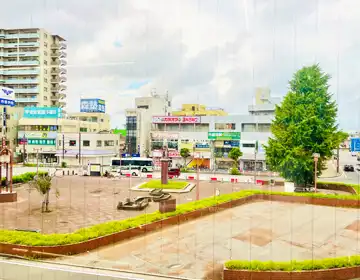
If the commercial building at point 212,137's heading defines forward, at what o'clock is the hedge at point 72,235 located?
The hedge is roughly at 12 o'clock from the commercial building.

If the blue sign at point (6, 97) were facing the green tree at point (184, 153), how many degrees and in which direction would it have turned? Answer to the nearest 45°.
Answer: approximately 135° to its left

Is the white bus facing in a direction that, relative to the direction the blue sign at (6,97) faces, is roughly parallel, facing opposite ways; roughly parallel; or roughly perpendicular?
roughly perpendicular

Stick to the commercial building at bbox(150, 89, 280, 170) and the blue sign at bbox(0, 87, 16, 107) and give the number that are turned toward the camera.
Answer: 2

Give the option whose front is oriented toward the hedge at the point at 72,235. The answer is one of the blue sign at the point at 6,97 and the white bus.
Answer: the blue sign

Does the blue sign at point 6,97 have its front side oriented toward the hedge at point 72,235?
yes

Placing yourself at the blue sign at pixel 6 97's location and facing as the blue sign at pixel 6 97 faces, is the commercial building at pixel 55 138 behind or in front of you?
behind

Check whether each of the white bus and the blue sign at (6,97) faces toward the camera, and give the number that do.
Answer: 1

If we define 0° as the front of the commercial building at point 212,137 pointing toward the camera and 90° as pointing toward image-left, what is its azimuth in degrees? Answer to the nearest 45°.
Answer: approximately 0°

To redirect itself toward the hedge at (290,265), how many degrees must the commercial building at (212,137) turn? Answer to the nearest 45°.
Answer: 0° — it already faces it
